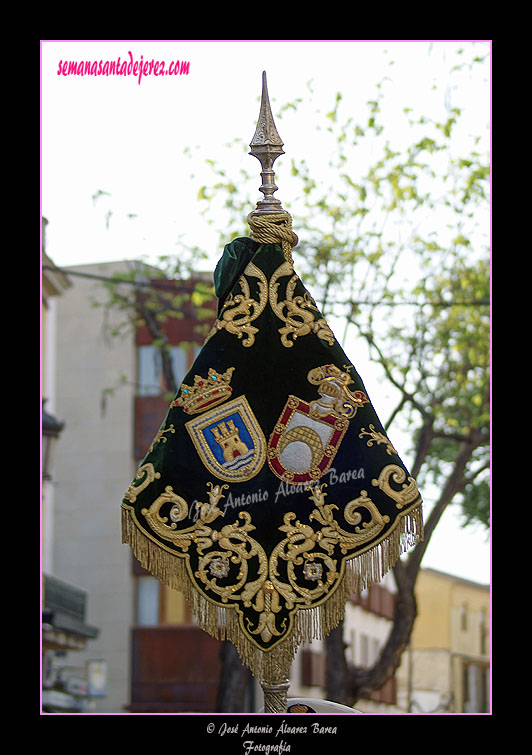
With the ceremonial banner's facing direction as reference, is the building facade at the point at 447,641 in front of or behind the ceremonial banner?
behind

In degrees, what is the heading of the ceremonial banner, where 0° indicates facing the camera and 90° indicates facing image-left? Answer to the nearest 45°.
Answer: approximately 0°
